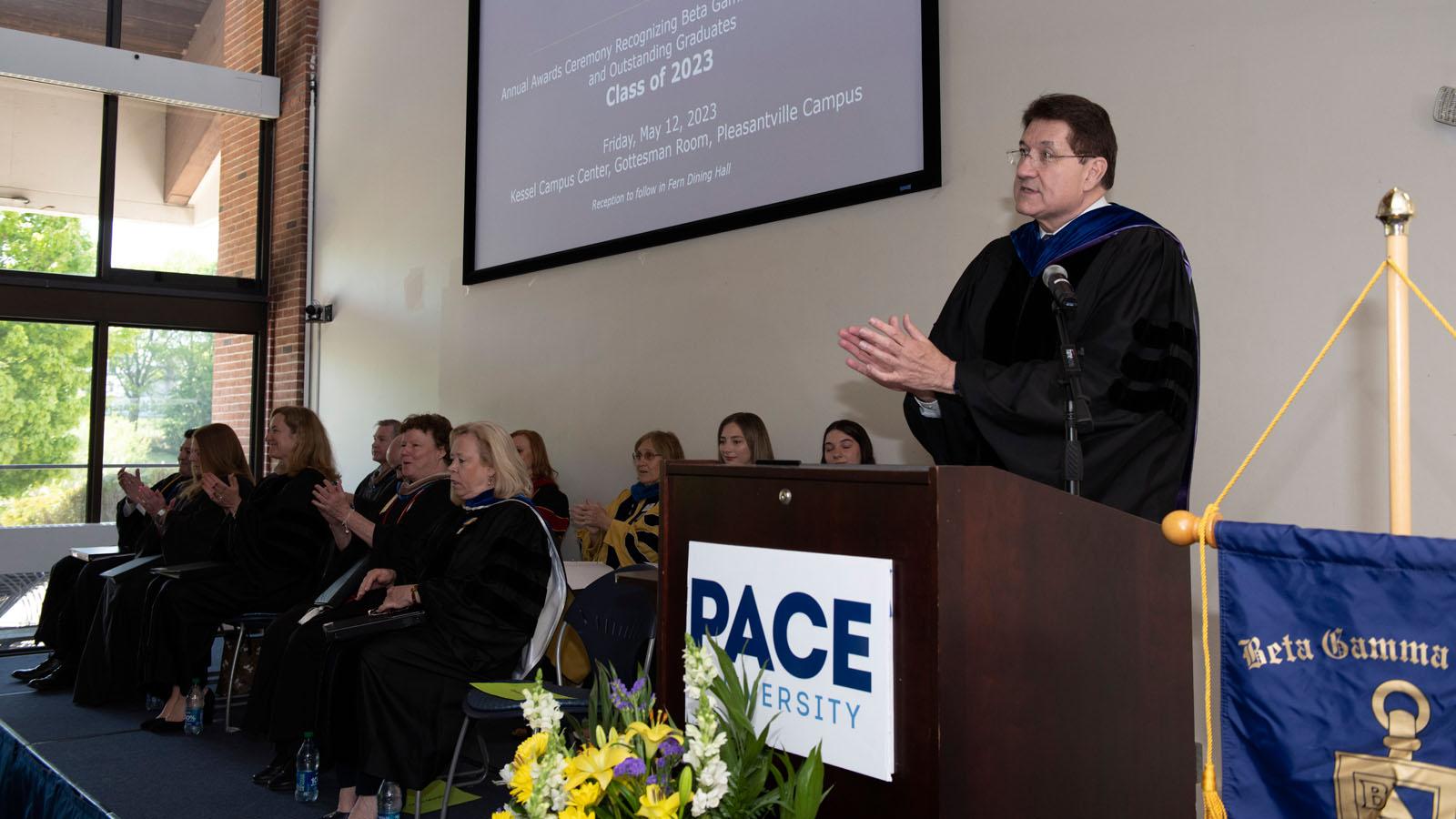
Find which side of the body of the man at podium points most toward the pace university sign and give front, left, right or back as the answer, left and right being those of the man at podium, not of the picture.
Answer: front

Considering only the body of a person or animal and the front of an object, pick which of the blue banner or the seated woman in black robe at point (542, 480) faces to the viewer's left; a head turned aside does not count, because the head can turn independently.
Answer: the seated woman in black robe

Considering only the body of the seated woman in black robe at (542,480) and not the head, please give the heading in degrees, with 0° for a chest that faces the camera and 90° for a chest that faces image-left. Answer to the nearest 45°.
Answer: approximately 90°

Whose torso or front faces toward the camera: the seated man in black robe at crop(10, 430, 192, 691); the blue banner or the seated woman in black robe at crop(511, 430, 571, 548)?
the blue banner

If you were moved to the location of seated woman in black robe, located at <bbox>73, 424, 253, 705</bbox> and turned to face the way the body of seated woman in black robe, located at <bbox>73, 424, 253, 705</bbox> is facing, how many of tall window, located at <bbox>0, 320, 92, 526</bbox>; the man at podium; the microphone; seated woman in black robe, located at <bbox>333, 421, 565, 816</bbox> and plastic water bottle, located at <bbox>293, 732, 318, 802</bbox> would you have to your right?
1

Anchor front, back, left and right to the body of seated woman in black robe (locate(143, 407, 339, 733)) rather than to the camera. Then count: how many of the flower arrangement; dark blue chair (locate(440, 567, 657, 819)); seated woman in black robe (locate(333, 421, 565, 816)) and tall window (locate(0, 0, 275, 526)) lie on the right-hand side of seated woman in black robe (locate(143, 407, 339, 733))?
1

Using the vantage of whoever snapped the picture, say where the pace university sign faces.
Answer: facing the viewer and to the left of the viewer

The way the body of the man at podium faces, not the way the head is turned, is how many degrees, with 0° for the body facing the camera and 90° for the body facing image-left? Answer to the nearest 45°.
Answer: approximately 45°

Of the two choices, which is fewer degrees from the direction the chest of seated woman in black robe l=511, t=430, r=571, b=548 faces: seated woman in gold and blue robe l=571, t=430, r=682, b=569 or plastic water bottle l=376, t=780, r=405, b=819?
the plastic water bottle

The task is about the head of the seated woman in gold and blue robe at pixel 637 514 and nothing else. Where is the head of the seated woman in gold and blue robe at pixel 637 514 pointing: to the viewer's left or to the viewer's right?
to the viewer's left

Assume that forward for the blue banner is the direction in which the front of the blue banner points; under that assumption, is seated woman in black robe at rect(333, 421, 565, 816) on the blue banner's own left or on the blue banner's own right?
on the blue banner's own right

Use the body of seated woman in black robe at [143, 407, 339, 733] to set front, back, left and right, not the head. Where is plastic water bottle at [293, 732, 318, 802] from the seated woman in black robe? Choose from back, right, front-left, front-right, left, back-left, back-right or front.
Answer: left
